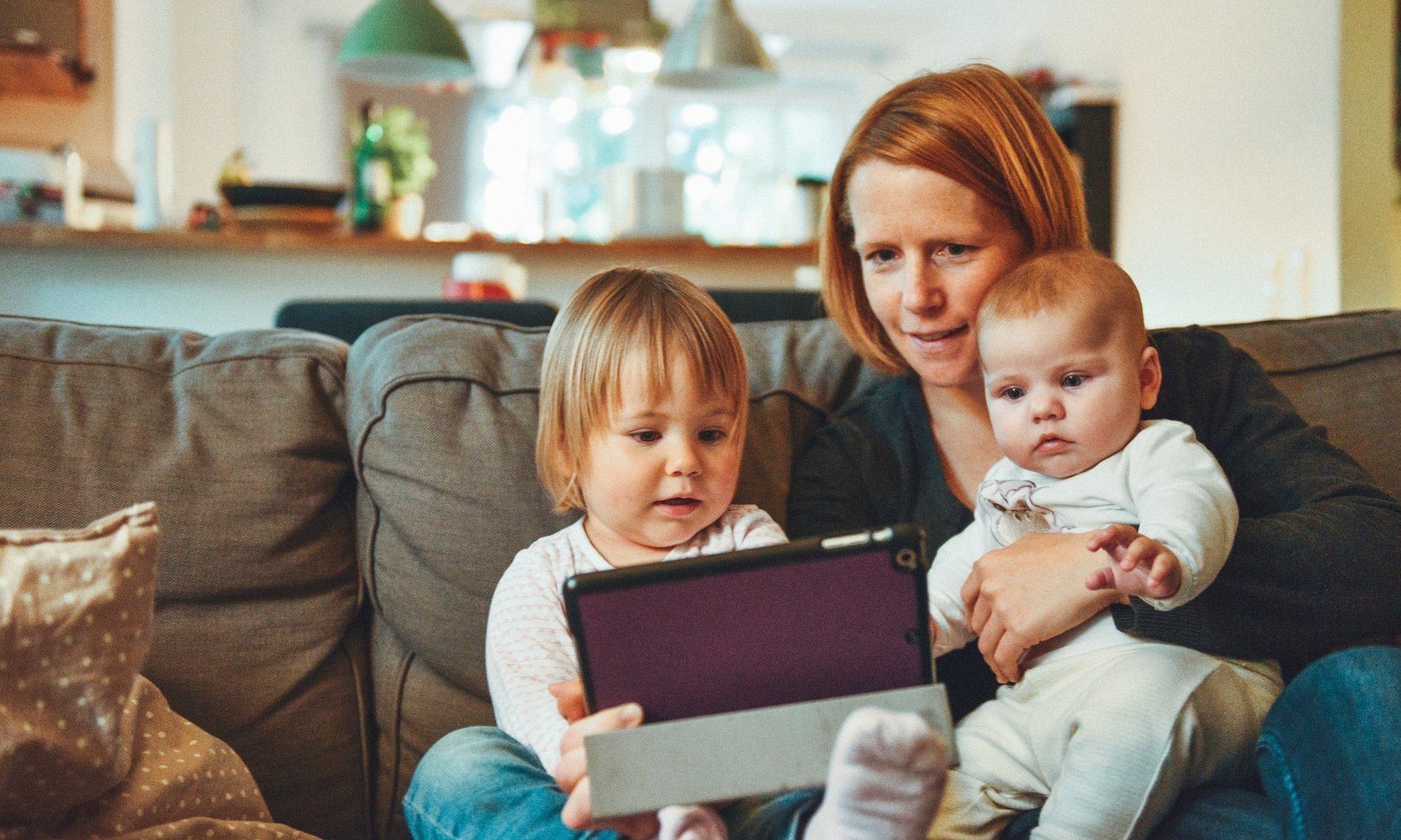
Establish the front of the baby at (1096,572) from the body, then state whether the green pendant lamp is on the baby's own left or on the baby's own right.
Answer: on the baby's own right

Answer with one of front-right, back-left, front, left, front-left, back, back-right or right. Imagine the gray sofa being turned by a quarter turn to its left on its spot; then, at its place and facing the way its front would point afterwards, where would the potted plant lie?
left

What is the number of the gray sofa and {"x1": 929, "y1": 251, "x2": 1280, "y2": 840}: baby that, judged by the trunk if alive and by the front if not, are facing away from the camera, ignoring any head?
0

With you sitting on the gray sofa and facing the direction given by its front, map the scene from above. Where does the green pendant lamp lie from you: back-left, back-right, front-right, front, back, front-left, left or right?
back

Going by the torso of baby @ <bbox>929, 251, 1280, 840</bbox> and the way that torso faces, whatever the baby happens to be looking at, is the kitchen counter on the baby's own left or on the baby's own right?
on the baby's own right

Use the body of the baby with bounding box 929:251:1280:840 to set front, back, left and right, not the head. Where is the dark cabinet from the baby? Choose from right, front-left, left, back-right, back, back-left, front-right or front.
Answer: back-right

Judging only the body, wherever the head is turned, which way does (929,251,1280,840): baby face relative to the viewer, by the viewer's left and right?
facing the viewer and to the left of the viewer

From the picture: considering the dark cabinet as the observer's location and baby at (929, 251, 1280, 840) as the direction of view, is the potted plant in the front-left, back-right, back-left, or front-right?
front-right

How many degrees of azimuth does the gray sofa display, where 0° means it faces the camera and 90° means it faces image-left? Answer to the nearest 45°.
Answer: approximately 0°

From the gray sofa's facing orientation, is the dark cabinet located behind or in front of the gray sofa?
behind

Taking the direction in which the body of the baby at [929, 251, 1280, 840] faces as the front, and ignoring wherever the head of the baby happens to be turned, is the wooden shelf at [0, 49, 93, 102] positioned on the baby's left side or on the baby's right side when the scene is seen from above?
on the baby's right side
